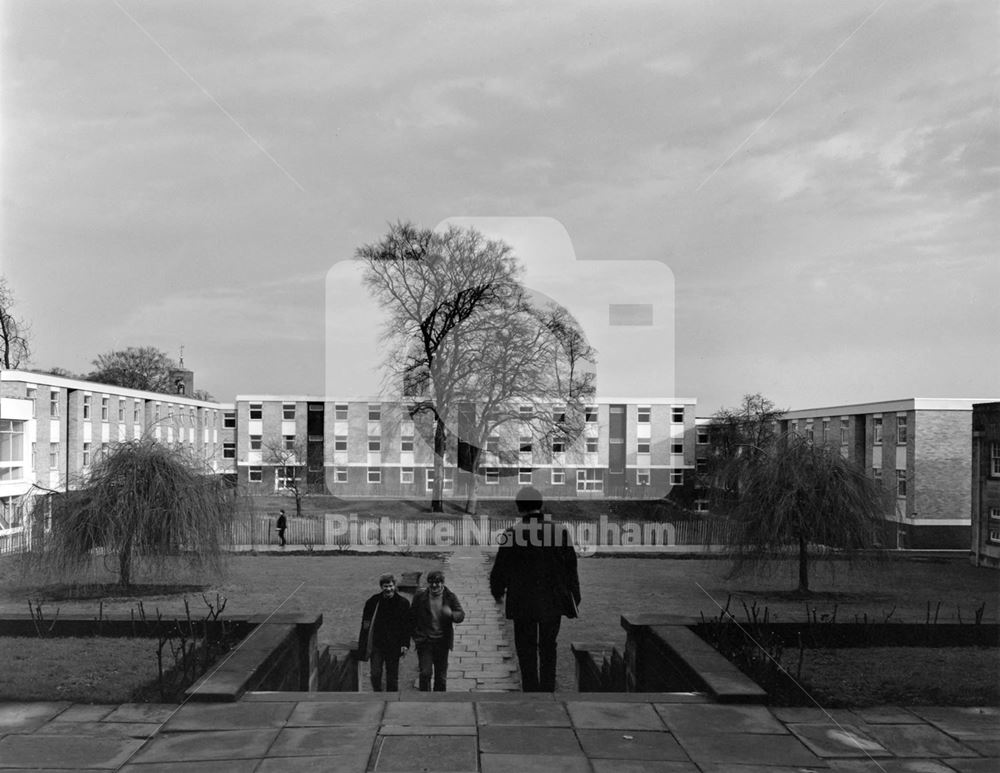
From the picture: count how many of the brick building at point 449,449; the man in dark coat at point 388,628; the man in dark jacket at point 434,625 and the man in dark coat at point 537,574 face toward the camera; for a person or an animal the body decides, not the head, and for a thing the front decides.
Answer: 3

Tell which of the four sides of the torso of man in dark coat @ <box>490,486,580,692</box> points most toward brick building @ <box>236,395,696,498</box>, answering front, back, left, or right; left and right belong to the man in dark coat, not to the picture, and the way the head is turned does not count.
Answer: front

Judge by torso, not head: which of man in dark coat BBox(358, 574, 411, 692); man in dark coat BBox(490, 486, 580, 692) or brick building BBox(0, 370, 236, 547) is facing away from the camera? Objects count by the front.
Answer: man in dark coat BBox(490, 486, 580, 692)

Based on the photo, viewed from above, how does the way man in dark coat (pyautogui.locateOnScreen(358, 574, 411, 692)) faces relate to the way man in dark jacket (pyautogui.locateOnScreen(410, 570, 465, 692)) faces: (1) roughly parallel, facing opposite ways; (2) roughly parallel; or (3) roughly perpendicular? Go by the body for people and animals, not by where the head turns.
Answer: roughly parallel

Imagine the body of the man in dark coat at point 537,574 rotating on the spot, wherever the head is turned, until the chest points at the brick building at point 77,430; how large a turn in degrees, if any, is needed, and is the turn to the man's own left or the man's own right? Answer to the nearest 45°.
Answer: approximately 45° to the man's own left

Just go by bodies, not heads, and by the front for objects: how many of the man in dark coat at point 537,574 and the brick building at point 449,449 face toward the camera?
1

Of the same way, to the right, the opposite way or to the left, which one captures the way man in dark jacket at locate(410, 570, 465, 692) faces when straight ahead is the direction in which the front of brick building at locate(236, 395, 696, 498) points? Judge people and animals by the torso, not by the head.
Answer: the same way

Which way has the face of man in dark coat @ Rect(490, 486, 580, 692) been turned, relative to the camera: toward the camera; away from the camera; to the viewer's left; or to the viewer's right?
away from the camera

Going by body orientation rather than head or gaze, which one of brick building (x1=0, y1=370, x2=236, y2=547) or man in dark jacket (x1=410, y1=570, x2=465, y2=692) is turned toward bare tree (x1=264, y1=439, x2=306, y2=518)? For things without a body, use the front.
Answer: the brick building

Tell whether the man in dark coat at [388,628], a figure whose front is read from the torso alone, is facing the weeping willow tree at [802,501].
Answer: no

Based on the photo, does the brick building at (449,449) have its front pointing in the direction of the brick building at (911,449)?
no

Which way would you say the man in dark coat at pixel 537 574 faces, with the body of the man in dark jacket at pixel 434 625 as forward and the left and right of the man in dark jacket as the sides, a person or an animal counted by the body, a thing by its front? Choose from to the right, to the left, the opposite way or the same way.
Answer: the opposite way

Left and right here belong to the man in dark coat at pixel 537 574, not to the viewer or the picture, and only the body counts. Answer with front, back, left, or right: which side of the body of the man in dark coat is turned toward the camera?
back

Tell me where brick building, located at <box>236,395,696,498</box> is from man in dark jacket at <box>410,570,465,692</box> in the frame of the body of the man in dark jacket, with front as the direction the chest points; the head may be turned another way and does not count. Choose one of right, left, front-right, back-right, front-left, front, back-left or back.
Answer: back

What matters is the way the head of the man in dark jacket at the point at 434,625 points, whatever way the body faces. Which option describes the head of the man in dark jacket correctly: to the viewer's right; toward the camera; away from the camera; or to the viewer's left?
toward the camera

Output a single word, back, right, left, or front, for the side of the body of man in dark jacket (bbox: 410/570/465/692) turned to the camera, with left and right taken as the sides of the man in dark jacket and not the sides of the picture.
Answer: front

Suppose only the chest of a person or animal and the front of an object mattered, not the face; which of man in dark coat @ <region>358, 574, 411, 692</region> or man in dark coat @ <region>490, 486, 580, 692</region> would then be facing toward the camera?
man in dark coat @ <region>358, 574, 411, 692</region>

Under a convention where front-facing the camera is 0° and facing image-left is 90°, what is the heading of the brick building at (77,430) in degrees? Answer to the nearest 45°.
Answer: approximately 315°
